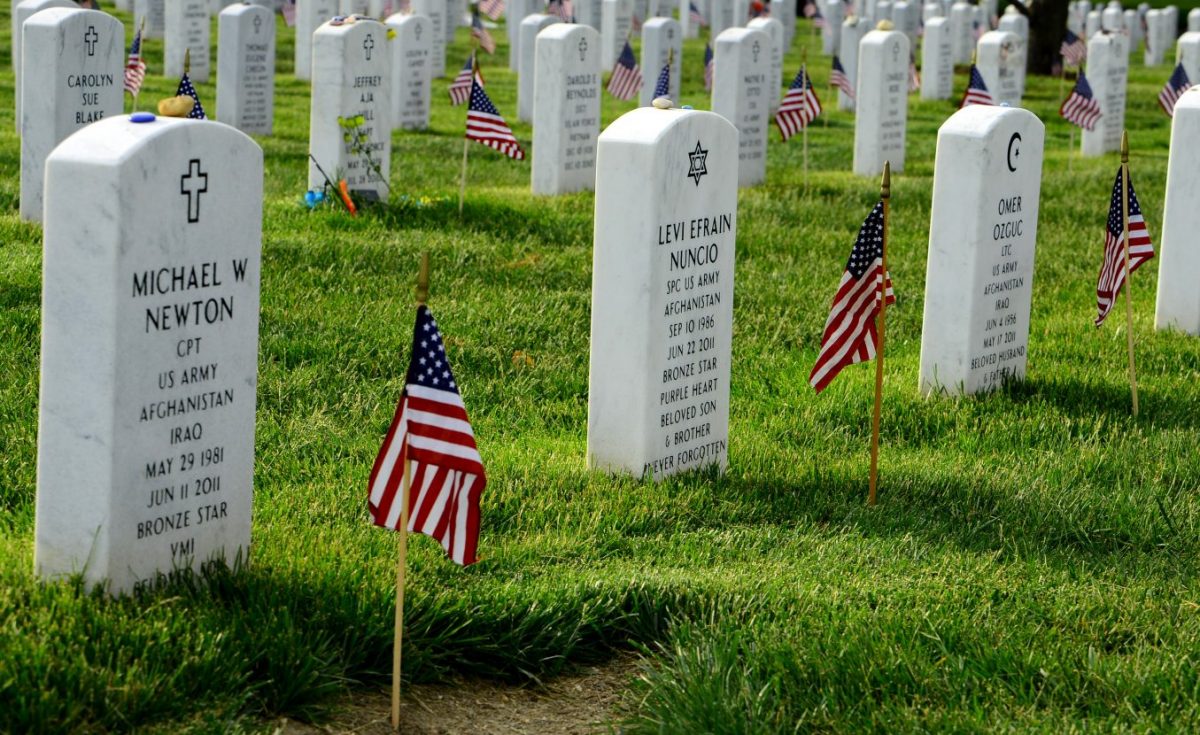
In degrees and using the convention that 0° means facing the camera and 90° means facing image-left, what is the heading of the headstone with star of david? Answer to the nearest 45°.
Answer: approximately 315°

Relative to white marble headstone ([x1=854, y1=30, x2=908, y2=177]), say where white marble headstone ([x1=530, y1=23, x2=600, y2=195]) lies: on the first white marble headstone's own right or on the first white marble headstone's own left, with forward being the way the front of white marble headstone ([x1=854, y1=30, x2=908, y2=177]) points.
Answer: on the first white marble headstone's own right

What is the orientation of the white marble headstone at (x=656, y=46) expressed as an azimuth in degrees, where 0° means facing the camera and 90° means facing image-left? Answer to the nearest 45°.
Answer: approximately 315°

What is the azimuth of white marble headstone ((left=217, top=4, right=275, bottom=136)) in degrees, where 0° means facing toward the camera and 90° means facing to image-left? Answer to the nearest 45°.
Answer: approximately 315°

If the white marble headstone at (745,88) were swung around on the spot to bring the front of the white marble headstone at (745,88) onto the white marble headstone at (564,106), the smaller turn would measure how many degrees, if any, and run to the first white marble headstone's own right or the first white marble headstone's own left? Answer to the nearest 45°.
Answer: approximately 90° to the first white marble headstone's own right

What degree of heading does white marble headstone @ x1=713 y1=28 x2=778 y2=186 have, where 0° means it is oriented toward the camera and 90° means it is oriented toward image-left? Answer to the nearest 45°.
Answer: approximately 315°

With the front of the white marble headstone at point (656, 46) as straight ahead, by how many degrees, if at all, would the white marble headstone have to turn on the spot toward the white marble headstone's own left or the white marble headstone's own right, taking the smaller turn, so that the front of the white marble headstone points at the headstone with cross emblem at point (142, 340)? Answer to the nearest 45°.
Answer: approximately 45° to the white marble headstone's own right

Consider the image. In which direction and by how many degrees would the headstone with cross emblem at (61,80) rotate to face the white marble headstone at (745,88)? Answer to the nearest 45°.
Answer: approximately 90° to its left

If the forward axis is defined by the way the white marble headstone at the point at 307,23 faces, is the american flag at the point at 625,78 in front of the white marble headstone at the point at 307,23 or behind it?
in front

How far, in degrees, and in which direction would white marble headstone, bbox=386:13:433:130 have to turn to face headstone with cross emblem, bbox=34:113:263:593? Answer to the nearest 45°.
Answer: approximately 45° to its right

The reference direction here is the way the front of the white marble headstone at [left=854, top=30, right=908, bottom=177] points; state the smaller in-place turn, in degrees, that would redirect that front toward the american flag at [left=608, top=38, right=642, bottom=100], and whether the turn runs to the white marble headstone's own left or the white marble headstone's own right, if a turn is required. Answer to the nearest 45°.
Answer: approximately 180°

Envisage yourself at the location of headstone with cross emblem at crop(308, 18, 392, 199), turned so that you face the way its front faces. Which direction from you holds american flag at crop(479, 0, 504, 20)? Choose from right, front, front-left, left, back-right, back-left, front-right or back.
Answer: back-left

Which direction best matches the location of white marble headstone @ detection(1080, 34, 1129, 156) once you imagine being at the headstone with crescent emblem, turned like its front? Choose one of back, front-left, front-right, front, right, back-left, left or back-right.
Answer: back-left

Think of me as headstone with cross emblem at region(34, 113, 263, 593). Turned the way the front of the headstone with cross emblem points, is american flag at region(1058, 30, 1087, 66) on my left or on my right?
on my left
